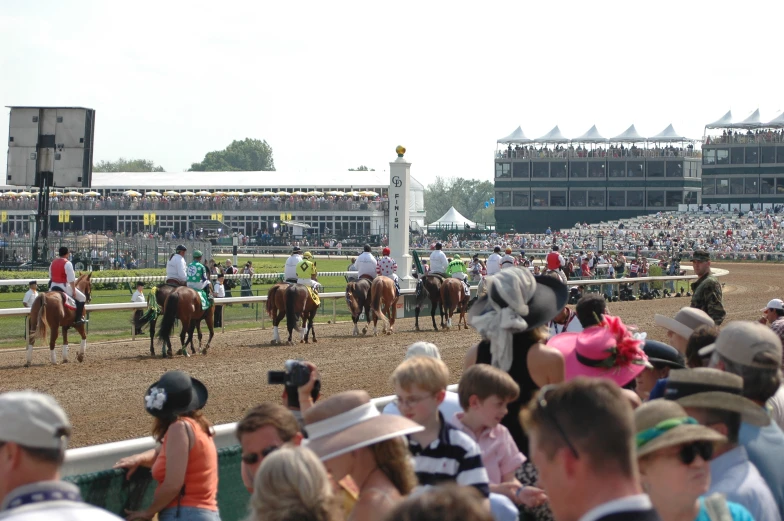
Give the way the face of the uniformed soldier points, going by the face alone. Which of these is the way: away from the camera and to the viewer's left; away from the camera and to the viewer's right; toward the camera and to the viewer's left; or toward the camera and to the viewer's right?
toward the camera and to the viewer's left

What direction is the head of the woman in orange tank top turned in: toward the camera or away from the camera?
away from the camera

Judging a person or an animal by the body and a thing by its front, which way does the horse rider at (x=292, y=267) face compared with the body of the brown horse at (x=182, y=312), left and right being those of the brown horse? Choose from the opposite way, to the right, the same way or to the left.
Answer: the same way

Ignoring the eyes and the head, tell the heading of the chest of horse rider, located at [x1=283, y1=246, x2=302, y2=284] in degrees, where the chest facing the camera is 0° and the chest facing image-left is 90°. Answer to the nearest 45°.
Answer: approximately 225°

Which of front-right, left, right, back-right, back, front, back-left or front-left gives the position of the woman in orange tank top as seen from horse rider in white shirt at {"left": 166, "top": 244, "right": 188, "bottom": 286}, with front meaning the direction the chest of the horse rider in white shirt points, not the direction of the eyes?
back-right

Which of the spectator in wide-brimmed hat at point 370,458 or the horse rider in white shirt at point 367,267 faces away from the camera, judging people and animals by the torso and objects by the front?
the horse rider in white shirt

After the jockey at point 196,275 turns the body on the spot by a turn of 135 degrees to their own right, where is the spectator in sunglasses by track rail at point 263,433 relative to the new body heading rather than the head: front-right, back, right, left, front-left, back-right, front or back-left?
front

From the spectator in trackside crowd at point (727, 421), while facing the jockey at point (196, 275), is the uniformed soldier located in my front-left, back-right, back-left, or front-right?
front-right

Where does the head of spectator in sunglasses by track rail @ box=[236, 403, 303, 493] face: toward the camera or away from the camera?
toward the camera

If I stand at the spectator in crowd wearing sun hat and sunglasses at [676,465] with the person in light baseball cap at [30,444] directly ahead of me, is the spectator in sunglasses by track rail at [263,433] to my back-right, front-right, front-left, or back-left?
front-right

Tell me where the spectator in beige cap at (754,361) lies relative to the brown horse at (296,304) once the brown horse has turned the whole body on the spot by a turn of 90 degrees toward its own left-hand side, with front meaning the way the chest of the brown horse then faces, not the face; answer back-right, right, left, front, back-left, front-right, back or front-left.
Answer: back-left

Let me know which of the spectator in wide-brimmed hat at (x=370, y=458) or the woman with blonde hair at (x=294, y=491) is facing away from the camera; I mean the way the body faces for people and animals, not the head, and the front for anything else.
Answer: the woman with blonde hair

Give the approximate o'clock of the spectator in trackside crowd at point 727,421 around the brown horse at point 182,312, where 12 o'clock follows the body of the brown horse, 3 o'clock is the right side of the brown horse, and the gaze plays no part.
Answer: The spectator in trackside crowd is roughly at 4 o'clock from the brown horse.

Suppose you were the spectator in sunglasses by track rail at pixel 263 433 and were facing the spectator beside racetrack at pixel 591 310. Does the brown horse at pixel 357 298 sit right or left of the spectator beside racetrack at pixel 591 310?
left
